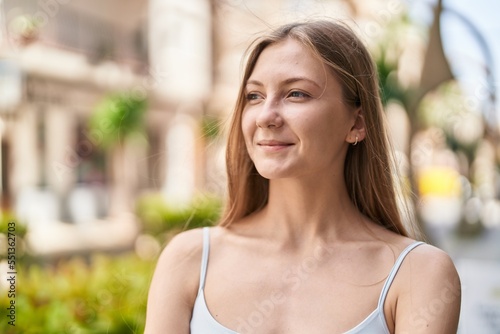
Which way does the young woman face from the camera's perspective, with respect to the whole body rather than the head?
toward the camera

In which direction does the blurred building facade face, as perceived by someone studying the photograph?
facing the viewer and to the right of the viewer

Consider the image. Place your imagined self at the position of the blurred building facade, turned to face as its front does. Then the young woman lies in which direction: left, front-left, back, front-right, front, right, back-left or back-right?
front-right

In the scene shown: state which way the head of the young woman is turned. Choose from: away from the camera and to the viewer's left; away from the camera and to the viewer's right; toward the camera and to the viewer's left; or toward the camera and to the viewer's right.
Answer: toward the camera and to the viewer's left

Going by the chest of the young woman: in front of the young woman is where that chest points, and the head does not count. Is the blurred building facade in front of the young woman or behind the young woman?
behind

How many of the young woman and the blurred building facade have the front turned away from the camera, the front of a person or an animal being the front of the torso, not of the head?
0
